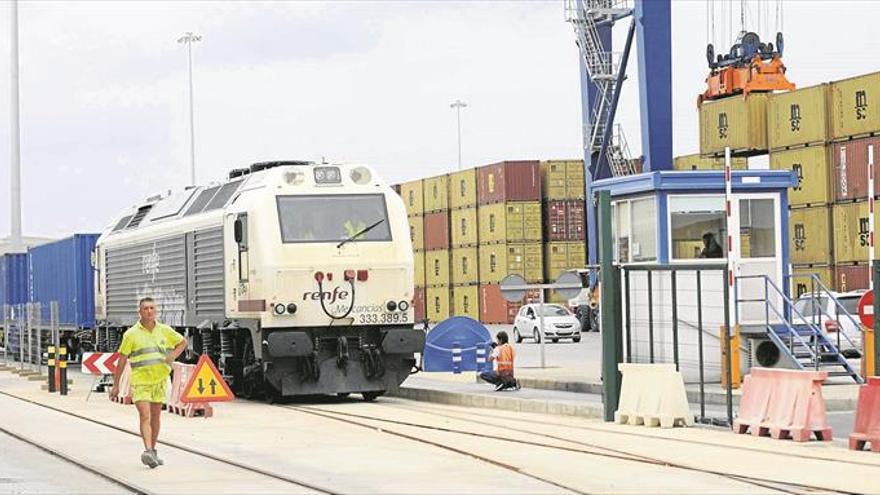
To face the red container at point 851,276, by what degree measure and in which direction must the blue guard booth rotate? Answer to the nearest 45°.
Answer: approximately 180°

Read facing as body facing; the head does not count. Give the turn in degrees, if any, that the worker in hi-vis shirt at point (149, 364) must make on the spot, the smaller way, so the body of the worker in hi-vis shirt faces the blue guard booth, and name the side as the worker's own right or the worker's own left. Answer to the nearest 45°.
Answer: approximately 135° to the worker's own left

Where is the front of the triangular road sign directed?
toward the camera

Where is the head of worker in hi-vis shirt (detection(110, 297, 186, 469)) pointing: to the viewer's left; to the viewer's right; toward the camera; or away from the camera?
toward the camera

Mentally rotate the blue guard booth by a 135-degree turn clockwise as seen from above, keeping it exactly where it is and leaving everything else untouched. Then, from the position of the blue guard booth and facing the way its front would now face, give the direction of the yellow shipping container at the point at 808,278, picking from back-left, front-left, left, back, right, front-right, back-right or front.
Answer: front-right

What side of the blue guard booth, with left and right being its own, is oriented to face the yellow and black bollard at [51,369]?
right

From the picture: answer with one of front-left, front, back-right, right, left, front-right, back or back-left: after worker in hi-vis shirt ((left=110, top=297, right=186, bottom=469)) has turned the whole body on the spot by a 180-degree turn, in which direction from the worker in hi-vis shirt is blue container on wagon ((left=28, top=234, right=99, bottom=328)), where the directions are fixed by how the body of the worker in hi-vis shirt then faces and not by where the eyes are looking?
front

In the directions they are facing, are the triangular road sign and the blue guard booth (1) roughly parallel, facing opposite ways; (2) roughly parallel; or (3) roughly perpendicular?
roughly parallel

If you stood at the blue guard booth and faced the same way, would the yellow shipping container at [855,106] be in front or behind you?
behind

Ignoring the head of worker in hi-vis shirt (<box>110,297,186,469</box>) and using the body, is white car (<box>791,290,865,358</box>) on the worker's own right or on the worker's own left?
on the worker's own left

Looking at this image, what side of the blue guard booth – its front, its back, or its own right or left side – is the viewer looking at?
front

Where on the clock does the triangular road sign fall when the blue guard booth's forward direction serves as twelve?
The triangular road sign is roughly at 2 o'clock from the blue guard booth.

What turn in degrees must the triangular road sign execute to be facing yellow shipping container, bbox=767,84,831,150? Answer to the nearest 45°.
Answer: approximately 135° to its left

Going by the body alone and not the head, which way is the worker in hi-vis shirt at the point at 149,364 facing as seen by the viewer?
toward the camera
